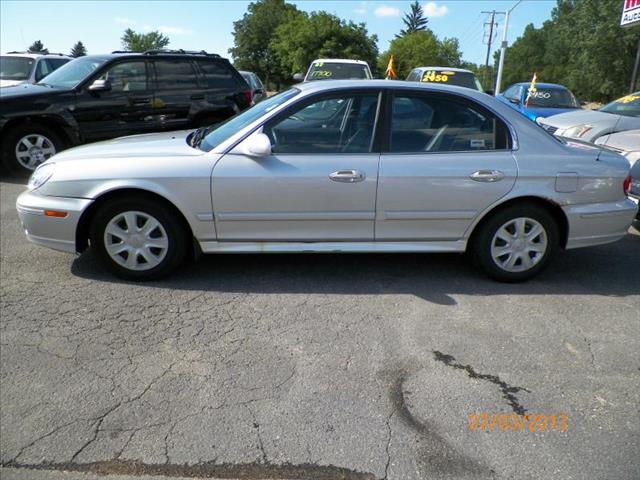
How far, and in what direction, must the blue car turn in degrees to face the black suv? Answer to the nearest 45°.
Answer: approximately 90° to its right

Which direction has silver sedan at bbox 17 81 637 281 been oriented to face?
to the viewer's left

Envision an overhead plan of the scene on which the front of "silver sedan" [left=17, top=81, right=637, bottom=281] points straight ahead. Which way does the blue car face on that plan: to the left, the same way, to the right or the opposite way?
to the left

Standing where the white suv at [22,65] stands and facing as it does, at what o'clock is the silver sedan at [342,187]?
The silver sedan is roughly at 10 o'clock from the white suv.

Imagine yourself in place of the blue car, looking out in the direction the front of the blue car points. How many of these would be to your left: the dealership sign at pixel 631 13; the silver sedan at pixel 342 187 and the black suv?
1

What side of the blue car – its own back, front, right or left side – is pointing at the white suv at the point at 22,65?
right

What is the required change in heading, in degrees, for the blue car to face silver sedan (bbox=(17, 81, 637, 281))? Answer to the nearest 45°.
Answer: approximately 45° to its right

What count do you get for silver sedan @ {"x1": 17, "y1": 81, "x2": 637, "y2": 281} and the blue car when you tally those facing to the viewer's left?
1

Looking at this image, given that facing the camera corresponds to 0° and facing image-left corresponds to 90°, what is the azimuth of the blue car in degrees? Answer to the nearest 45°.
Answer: approximately 315°

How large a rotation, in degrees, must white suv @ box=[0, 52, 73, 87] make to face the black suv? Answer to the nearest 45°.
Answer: approximately 45° to its left

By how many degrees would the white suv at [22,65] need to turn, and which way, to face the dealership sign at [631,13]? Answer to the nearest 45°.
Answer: approximately 135° to its left

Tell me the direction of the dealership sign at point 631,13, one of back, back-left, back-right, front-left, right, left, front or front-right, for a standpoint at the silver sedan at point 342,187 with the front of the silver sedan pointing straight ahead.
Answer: back-right

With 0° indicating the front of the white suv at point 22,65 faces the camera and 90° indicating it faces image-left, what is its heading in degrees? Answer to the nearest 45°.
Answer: approximately 45°
